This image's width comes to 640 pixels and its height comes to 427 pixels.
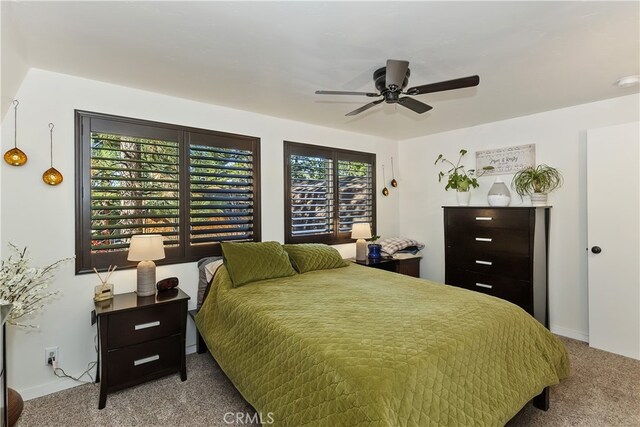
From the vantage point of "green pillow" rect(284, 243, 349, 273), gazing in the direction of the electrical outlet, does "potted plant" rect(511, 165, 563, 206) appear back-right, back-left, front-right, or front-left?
back-left

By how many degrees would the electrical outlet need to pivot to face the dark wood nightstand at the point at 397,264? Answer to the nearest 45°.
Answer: approximately 90° to its left

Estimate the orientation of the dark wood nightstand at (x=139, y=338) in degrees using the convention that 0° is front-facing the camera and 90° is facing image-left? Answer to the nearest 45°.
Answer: approximately 315°

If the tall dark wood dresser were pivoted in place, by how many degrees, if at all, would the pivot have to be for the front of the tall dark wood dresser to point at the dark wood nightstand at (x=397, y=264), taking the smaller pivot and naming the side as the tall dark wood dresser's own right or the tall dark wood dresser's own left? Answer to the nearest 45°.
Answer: approximately 45° to the tall dark wood dresser's own right

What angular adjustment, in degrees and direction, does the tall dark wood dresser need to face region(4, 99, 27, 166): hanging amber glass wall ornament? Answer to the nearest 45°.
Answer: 0° — it already faces it
